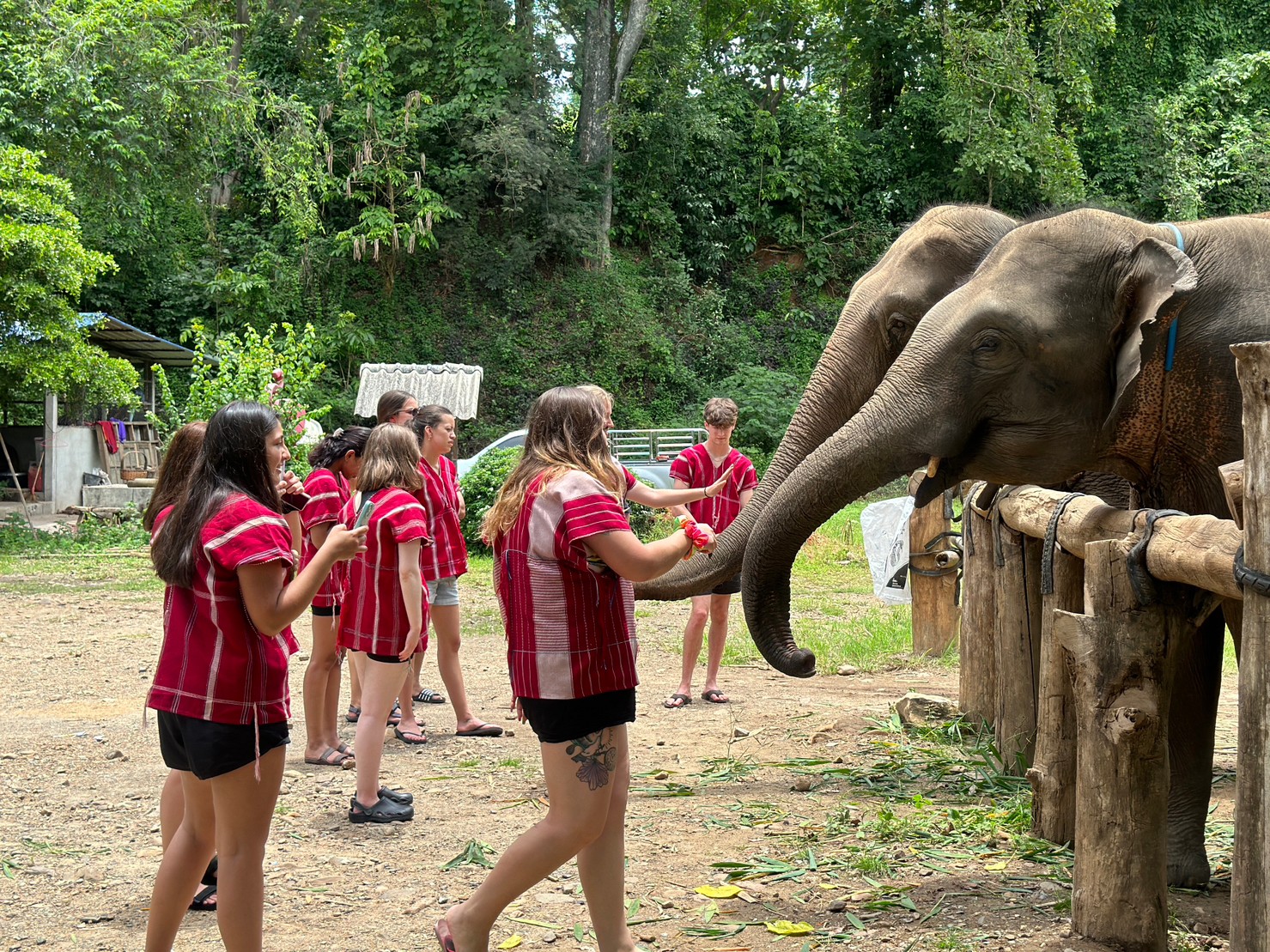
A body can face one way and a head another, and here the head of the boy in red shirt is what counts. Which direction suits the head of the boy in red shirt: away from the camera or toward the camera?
toward the camera

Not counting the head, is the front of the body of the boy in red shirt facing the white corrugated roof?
no

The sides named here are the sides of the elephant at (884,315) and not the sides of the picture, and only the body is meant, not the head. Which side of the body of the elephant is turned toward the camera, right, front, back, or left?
left

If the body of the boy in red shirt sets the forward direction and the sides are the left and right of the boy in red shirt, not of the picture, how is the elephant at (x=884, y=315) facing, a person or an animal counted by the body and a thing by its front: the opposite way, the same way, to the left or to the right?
to the right

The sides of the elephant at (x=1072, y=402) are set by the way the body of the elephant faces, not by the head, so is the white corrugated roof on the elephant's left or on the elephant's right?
on the elephant's right

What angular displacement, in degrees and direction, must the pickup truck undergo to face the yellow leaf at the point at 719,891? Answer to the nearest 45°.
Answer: approximately 90° to its left

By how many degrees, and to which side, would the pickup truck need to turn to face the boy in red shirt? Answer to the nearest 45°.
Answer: approximately 90° to its left

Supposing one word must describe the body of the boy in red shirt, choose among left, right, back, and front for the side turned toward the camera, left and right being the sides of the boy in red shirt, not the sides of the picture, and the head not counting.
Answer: front

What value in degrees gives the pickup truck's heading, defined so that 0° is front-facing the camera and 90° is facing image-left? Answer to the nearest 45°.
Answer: approximately 90°

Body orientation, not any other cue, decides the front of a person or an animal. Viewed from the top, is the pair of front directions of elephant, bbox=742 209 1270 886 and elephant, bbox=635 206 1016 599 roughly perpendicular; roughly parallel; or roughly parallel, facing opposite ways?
roughly parallel

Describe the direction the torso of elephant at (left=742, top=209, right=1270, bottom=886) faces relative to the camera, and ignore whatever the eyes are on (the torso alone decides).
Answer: to the viewer's left

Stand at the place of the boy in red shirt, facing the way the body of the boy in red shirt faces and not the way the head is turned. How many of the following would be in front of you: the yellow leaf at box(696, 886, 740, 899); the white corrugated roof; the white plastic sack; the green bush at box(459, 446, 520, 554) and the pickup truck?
1

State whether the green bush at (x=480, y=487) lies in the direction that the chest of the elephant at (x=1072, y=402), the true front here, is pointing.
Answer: no

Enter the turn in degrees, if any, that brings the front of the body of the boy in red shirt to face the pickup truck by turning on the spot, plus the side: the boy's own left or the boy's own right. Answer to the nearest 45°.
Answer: approximately 180°

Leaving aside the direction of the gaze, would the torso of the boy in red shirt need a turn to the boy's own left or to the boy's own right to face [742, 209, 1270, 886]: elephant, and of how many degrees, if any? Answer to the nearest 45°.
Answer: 0° — they already face it

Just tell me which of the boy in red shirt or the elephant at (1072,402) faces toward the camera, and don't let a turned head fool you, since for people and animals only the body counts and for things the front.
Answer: the boy in red shirt

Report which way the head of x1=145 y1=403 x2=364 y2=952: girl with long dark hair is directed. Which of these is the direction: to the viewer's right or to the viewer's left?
to the viewer's right
